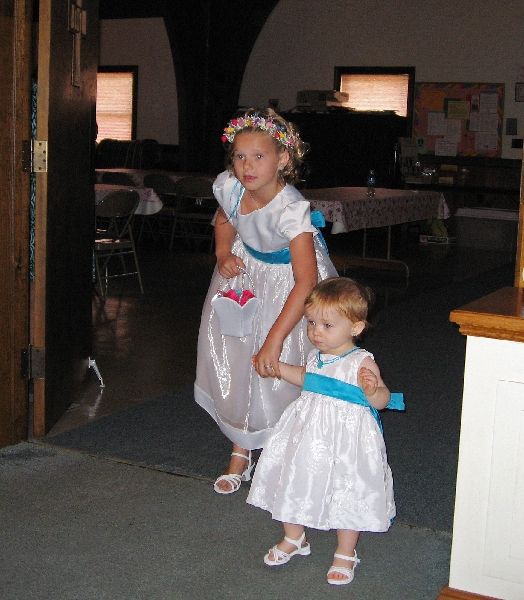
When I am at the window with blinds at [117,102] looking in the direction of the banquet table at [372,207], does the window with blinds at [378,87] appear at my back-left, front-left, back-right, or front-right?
front-left

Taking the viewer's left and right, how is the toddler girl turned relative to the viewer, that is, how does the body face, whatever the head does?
facing the viewer and to the left of the viewer

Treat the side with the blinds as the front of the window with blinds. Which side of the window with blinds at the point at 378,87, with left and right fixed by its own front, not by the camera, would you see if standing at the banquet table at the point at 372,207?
front

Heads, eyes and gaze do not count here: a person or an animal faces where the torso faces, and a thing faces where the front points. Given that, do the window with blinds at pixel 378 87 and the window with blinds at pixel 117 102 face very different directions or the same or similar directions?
same or similar directions

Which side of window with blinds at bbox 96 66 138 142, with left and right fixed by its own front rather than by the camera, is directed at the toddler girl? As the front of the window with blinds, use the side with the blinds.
front

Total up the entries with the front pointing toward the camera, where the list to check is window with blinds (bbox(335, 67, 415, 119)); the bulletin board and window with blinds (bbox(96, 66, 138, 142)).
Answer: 3

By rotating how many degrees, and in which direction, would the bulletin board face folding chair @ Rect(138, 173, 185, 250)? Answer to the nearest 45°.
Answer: approximately 45° to its right

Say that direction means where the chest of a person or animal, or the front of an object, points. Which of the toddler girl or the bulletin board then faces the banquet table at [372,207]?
the bulletin board

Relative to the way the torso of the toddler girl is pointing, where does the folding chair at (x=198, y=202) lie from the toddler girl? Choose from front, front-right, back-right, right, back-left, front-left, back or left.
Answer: back-right

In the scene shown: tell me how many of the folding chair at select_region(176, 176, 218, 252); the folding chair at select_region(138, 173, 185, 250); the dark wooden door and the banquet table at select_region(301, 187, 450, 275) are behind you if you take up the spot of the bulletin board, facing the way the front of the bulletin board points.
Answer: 0

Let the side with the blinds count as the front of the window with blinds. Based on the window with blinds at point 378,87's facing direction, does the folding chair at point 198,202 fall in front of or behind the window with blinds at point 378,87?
in front

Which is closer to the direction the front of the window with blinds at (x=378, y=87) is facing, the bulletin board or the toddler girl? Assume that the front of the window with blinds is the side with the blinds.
the toddler girl

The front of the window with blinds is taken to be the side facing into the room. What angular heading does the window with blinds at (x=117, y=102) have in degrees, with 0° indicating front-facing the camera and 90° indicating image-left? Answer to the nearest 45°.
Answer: approximately 0°

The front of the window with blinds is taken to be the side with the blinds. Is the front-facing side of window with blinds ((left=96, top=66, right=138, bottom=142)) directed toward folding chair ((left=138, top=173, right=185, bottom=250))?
yes

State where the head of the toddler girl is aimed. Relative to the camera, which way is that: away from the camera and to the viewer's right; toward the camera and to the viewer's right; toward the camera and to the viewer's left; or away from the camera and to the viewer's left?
toward the camera and to the viewer's left

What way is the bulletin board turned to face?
toward the camera

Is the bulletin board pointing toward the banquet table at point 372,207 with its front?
yes
